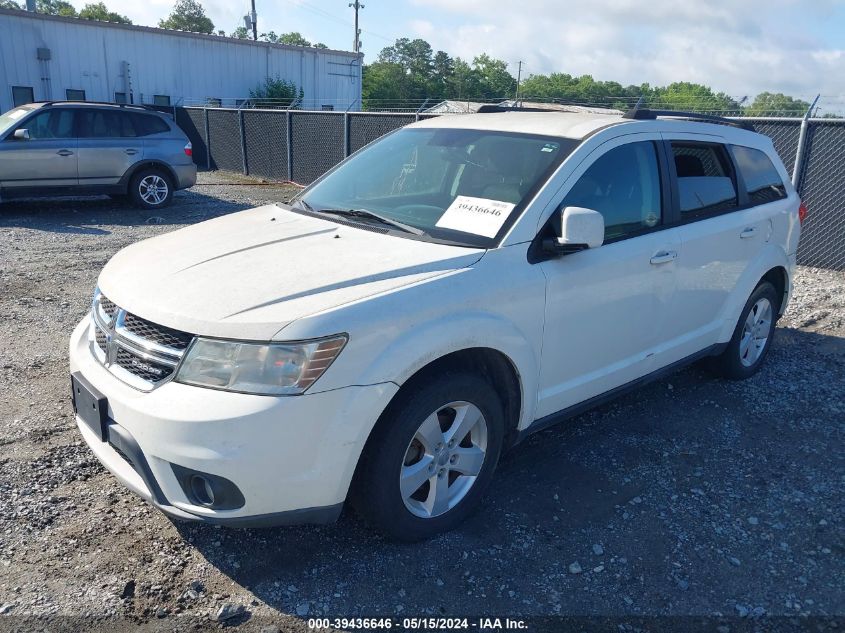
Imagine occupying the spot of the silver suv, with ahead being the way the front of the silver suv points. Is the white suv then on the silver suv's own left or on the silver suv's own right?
on the silver suv's own left

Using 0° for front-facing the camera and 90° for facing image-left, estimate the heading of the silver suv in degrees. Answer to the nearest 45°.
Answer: approximately 90°

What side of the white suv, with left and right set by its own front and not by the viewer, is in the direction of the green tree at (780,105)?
back

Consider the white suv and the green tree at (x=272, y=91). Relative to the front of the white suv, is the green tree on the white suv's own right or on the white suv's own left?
on the white suv's own right

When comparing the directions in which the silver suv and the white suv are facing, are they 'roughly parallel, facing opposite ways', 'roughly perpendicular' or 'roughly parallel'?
roughly parallel

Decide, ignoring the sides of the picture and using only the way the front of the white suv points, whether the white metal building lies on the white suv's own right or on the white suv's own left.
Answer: on the white suv's own right

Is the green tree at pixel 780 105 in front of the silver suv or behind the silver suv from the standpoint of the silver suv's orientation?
behind

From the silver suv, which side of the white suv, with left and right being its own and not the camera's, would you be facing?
right

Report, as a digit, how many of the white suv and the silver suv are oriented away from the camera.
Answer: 0

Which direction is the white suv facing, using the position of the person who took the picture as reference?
facing the viewer and to the left of the viewer

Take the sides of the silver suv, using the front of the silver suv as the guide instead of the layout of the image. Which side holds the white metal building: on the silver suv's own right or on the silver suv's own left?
on the silver suv's own right
